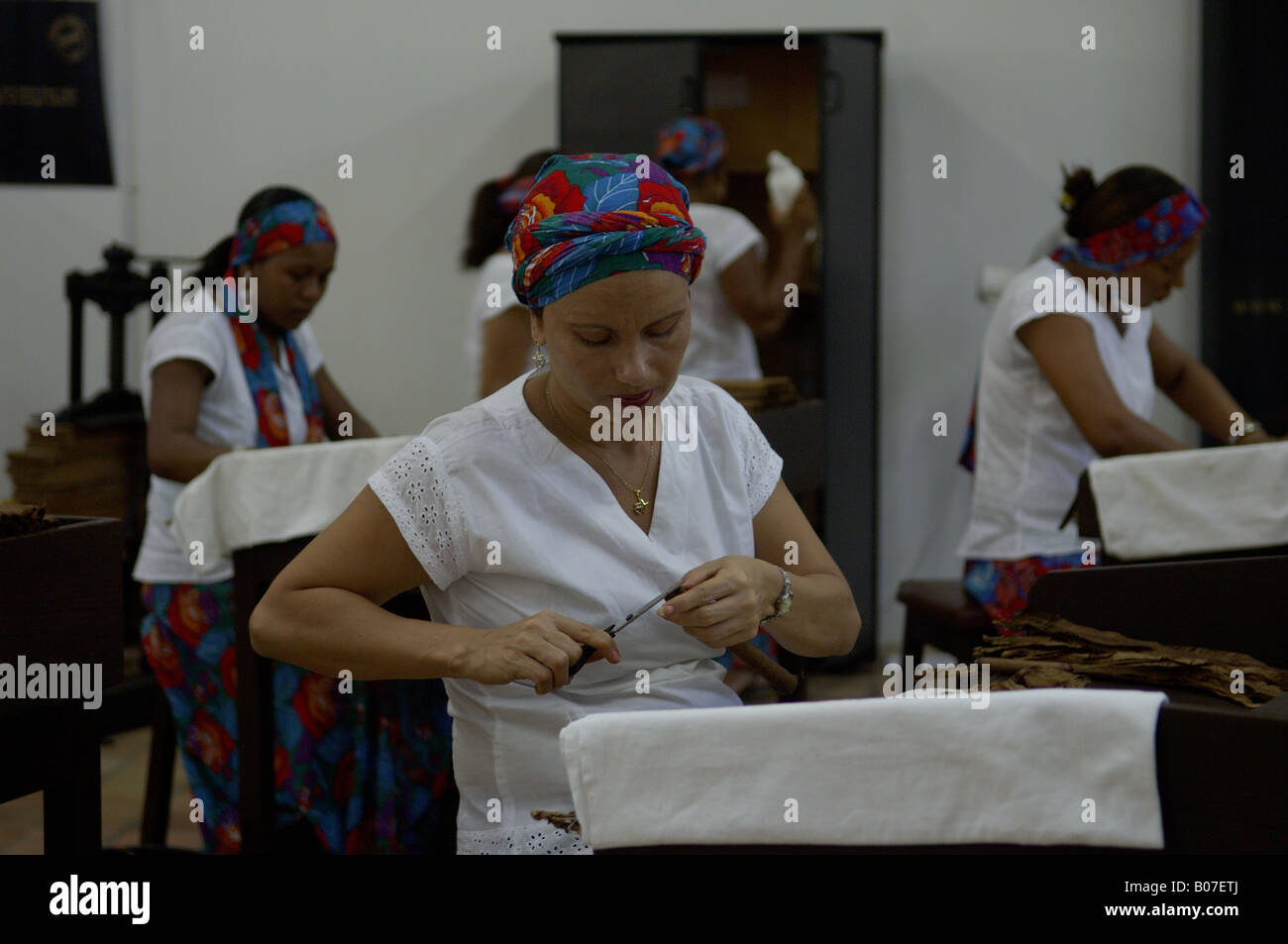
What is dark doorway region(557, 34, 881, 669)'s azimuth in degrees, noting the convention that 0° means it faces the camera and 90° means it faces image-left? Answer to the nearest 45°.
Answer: approximately 0°

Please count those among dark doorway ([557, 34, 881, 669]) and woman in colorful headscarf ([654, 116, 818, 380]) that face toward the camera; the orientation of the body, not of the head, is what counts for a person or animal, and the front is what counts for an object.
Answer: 1

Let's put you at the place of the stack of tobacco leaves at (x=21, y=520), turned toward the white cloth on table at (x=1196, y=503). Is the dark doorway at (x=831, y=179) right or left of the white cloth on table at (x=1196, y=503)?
left

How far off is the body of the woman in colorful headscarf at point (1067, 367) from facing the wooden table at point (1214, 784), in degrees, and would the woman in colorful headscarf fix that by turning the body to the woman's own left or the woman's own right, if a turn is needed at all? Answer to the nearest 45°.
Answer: approximately 45° to the woman's own right

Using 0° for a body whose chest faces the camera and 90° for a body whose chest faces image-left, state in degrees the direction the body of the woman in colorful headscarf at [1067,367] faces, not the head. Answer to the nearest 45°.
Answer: approximately 315°

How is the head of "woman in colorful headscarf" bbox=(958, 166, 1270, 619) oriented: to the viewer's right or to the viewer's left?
to the viewer's right
